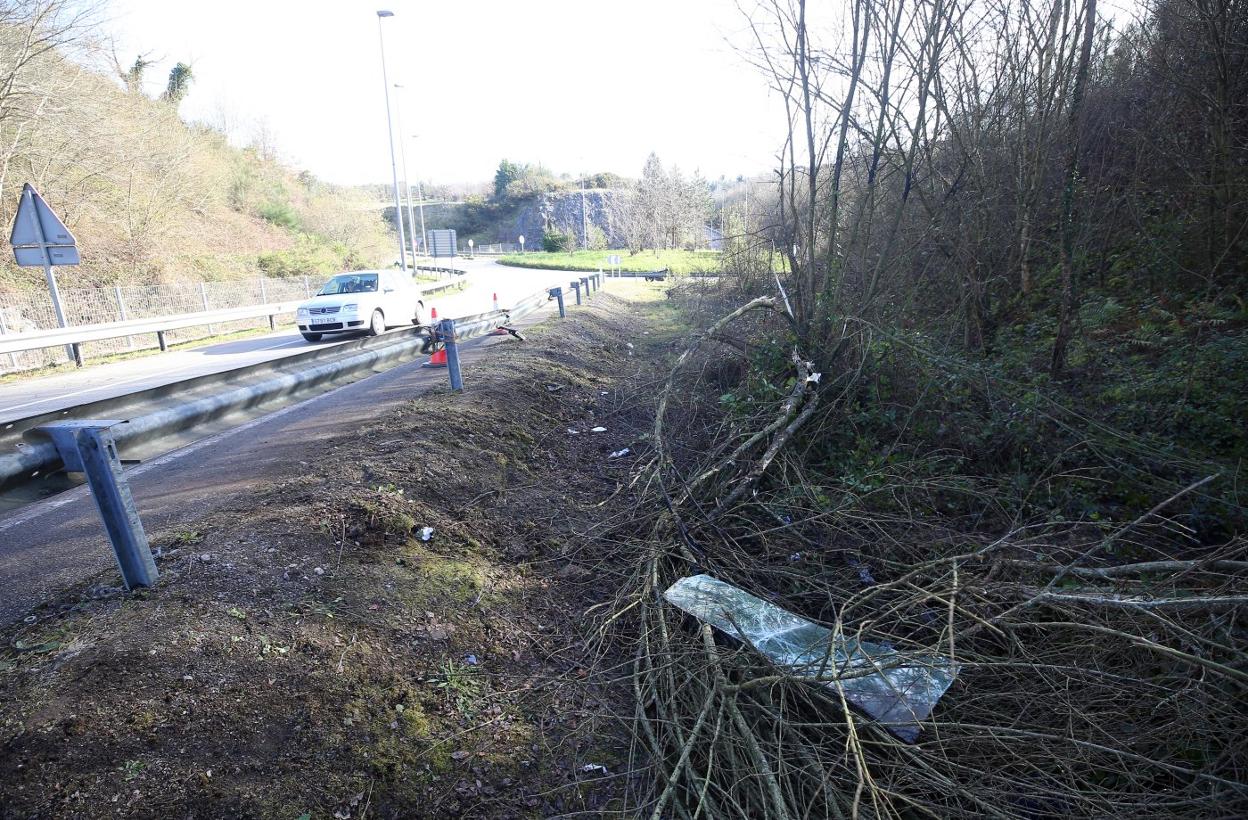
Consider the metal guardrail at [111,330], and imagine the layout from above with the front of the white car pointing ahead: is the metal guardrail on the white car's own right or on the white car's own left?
on the white car's own right

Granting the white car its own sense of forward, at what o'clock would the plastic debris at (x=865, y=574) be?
The plastic debris is roughly at 10 o'clock from the white car.

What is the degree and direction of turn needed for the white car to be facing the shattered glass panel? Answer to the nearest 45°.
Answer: approximately 45° to its left

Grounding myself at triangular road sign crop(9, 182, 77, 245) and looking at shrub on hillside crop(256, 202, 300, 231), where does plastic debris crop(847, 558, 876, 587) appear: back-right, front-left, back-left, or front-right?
back-right

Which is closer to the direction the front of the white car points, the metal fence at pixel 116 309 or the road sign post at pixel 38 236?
the road sign post

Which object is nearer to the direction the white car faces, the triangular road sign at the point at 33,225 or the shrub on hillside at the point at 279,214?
the triangular road sign

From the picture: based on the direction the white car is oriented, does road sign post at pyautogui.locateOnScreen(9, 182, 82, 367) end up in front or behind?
in front

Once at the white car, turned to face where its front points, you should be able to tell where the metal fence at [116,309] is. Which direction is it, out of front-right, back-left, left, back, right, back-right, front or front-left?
right

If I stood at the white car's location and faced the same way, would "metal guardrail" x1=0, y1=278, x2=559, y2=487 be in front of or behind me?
in front

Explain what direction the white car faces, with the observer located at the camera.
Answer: facing the viewer and to the left of the viewer

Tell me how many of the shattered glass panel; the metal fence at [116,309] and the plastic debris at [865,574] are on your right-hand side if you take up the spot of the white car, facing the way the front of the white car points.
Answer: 1
